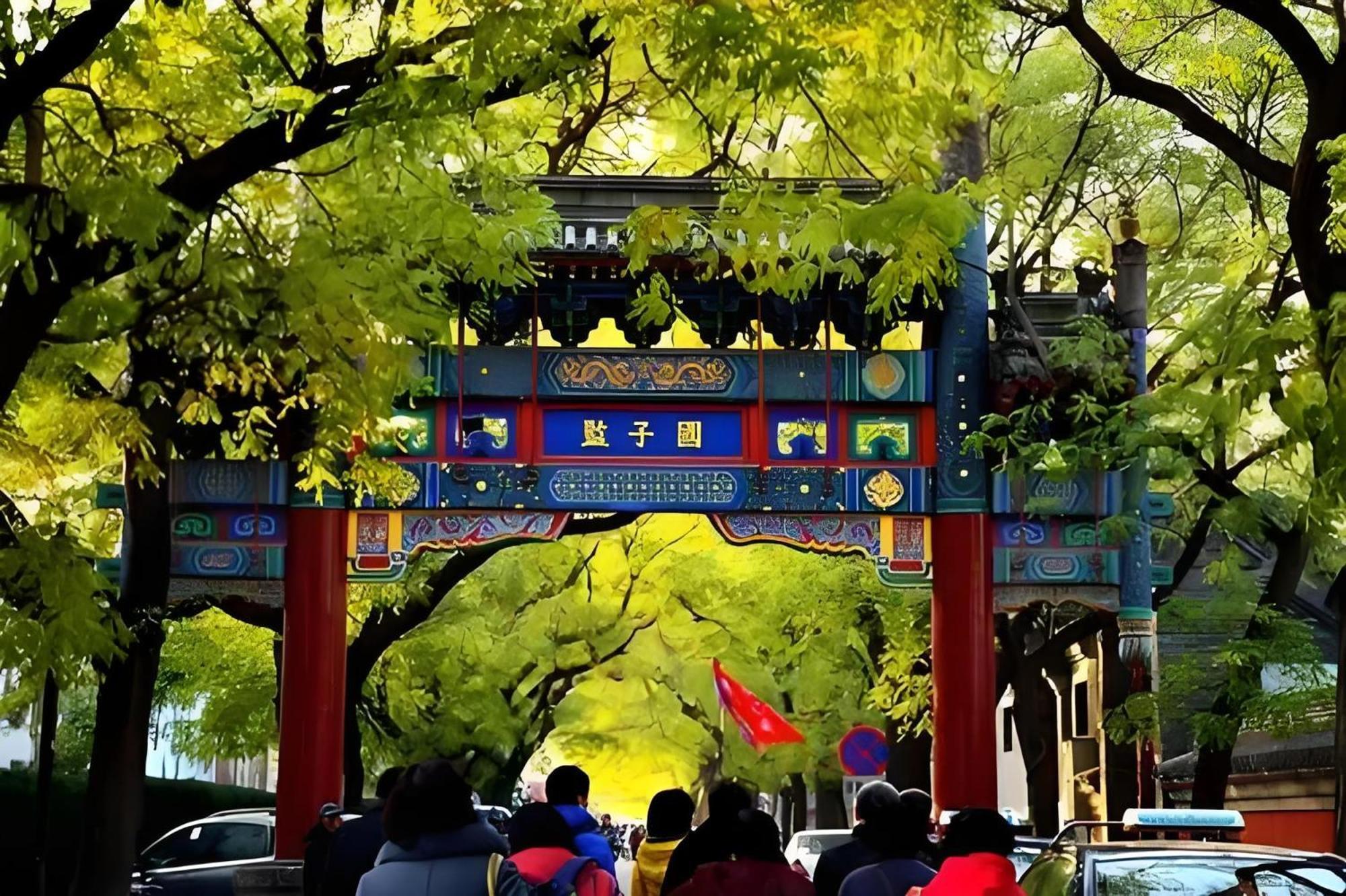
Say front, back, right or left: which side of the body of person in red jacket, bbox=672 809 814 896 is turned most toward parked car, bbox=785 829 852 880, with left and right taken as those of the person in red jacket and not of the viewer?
front

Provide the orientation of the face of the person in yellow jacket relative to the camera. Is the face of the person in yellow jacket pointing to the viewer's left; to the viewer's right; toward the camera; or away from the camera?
away from the camera

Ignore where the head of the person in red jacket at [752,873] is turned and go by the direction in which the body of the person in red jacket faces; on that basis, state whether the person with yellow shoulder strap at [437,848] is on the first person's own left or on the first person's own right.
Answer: on the first person's own left

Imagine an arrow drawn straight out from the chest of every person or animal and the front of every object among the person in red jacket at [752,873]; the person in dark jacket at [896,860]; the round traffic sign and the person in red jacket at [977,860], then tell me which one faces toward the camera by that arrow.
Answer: the round traffic sign

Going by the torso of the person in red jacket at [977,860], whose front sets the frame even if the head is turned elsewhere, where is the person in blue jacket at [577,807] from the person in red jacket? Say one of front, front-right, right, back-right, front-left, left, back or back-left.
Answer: front-left

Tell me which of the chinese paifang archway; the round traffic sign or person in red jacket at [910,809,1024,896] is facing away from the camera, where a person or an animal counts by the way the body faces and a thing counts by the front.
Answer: the person in red jacket

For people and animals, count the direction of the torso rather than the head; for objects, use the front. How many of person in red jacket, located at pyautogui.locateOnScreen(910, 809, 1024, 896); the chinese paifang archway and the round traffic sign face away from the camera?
1

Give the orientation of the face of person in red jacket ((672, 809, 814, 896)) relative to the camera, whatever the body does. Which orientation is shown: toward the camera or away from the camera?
away from the camera

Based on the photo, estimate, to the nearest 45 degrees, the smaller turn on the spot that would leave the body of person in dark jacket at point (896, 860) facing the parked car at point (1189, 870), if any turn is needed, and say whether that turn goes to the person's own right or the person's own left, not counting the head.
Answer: approximately 90° to the person's own right

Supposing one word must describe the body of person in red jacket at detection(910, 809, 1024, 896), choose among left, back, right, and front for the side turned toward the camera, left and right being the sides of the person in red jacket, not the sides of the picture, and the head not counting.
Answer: back

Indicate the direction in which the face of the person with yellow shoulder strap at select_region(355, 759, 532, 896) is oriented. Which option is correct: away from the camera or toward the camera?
away from the camera

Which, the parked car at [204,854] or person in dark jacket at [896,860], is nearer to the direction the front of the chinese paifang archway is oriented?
the person in dark jacket

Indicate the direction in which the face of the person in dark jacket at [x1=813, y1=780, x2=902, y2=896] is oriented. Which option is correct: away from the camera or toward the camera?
away from the camera

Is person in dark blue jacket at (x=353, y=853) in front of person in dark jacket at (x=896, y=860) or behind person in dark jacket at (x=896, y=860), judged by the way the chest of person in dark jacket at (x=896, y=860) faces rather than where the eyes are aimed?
in front

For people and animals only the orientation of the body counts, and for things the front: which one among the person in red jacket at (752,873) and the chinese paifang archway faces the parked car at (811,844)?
the person in red jacket

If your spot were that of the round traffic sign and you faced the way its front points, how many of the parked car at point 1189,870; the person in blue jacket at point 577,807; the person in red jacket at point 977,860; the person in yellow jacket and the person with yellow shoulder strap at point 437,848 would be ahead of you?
5
